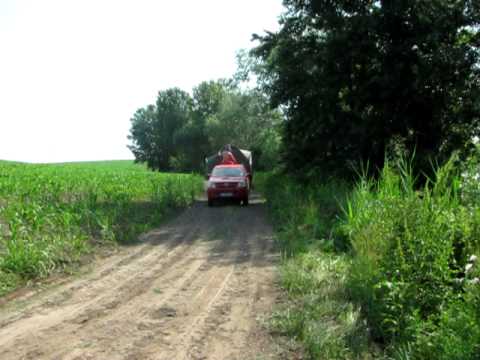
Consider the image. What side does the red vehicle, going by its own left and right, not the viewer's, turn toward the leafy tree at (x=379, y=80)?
left

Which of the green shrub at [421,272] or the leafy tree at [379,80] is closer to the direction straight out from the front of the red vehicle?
the green shrub

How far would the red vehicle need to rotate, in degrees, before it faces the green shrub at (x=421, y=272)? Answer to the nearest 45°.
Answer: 0° — it already faces it

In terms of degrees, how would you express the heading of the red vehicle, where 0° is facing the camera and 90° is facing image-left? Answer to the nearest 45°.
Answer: approximately 0°
